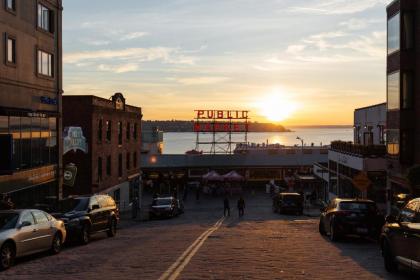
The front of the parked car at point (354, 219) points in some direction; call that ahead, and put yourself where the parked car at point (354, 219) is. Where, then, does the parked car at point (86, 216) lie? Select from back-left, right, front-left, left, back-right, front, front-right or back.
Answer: front-left

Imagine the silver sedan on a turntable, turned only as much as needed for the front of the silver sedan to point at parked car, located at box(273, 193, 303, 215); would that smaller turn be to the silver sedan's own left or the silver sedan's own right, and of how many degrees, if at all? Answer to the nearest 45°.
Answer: approximately 180°

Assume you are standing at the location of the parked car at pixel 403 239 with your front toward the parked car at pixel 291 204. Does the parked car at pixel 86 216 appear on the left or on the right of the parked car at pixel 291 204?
left

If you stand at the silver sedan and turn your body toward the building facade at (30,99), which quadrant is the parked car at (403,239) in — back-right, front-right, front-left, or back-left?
back-right

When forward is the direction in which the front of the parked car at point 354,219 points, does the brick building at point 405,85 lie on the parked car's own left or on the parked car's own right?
on the parked car's own right

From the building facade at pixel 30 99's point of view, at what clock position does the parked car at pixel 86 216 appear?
The parked car is roughly at 1 o'clock from the building facade.

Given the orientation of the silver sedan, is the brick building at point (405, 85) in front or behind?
behind
